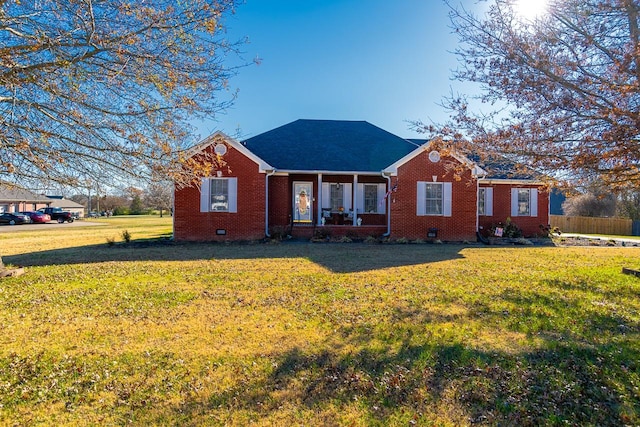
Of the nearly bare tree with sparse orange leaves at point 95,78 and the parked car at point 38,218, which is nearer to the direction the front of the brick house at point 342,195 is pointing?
the nearly bare tree with sparse orange leaves

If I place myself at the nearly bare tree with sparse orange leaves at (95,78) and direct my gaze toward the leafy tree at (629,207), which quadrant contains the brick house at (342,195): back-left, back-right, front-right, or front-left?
front-left

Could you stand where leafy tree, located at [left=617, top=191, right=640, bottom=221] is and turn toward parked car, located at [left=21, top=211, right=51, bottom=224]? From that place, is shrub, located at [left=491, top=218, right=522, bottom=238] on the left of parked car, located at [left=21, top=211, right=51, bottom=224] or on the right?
left

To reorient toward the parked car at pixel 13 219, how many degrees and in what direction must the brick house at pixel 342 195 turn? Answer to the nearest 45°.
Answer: approximately 135° to its right

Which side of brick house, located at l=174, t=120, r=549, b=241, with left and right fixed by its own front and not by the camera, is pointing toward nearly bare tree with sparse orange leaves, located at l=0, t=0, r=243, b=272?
front

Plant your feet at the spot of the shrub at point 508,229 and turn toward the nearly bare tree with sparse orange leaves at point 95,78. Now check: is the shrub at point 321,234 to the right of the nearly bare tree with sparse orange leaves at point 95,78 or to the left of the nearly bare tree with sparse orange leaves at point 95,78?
right

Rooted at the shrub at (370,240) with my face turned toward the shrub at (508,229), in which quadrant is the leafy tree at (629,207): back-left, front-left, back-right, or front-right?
front-left

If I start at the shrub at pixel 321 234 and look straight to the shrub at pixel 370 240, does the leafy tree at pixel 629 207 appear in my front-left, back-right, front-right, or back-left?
front-left

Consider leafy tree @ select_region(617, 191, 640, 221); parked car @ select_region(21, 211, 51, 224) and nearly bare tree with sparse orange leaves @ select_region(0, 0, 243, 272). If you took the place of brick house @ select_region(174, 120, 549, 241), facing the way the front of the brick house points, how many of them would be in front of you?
1

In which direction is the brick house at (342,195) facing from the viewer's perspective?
toward the camera

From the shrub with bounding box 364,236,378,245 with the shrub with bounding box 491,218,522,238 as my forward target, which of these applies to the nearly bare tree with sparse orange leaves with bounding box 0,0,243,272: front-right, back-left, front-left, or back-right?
back-right

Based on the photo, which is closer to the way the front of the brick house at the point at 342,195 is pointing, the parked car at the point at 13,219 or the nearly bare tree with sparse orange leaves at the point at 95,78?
the nearly bare tree with sparse orange leaves
